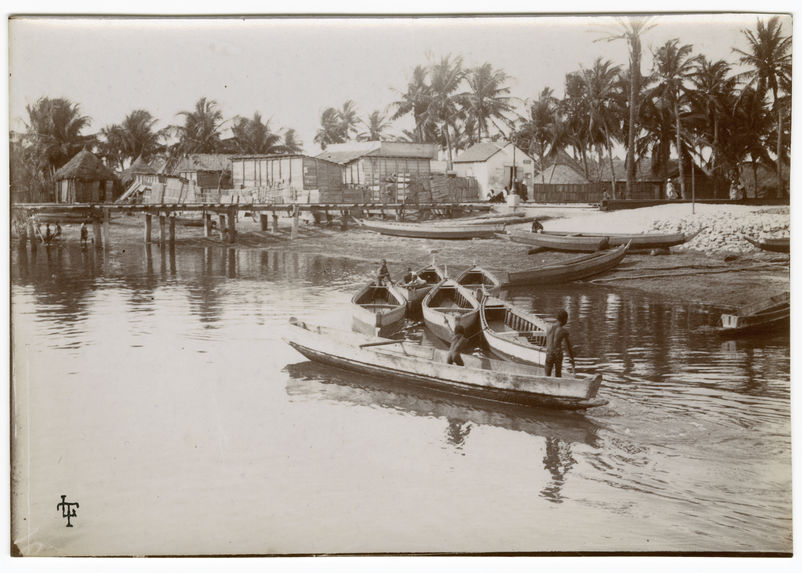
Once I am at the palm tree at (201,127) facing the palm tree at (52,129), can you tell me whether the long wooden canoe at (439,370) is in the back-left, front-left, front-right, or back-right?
back-left

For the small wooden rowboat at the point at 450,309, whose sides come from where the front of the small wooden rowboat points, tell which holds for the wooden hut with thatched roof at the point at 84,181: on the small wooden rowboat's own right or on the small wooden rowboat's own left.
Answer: on the small wooden rowboat's own right

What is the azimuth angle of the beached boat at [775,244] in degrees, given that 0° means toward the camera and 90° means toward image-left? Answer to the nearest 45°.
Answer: approximately 90°

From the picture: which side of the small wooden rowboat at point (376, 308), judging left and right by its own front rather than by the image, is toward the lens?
front

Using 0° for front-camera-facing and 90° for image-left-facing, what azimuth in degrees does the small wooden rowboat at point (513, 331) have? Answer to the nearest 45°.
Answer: approximately 135°
